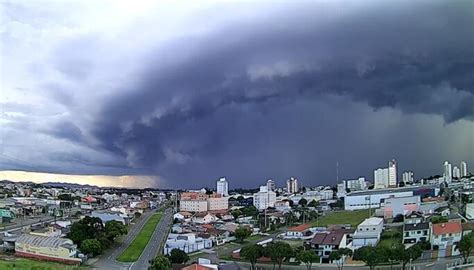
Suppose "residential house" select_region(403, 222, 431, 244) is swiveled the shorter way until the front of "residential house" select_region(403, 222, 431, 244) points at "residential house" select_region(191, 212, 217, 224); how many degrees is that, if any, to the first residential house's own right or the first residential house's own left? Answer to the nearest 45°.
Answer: approximately 135° to the first residential house's own right

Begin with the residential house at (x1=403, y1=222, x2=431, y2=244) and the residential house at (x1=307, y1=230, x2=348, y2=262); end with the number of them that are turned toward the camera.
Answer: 2

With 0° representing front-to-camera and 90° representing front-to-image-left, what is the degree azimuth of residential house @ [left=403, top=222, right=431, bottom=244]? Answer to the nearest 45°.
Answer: approximately 0°

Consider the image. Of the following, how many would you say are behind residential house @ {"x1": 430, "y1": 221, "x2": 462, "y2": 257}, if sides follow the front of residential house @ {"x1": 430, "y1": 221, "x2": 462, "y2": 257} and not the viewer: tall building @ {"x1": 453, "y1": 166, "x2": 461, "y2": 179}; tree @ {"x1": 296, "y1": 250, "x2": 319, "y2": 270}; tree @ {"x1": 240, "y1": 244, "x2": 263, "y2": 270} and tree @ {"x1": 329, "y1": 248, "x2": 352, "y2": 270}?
1

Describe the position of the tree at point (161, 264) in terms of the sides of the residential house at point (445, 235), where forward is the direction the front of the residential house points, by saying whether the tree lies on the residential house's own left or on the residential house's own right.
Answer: on the residential house's own right

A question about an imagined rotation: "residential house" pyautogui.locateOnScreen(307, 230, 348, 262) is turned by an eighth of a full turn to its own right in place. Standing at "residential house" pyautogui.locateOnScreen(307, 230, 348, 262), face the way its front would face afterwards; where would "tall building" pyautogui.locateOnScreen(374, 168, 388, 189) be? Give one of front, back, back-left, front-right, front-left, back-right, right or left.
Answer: back-right

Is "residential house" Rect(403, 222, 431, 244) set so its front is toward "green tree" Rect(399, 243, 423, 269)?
yes

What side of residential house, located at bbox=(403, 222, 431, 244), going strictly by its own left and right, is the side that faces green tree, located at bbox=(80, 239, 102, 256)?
right

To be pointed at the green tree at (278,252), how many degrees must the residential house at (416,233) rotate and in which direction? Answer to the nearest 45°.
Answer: approximately 45° to its right

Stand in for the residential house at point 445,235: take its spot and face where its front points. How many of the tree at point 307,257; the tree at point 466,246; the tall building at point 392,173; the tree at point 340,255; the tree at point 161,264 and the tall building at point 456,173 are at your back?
2

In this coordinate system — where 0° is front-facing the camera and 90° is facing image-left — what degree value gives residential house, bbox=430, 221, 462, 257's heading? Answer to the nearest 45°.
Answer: approximately 0°

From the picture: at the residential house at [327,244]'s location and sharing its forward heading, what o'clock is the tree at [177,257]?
The tree is roughly at 2 o'clock from the residential house.

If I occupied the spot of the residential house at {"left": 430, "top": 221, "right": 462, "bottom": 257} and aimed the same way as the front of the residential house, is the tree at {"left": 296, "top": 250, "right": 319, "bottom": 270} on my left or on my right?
on my right
